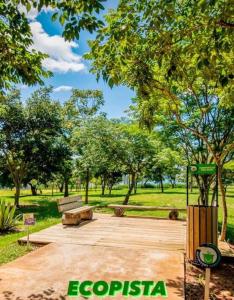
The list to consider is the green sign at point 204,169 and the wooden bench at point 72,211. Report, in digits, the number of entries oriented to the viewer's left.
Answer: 0

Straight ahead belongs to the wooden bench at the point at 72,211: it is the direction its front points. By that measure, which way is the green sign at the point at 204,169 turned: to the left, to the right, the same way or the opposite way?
to the right

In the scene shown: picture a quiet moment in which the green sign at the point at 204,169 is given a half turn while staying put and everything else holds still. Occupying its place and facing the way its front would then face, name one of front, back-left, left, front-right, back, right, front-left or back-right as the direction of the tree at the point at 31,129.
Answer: front-left

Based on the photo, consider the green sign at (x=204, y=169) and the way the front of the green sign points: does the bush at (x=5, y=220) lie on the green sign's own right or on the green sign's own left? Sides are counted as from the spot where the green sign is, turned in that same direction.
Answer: on the green sign's own right

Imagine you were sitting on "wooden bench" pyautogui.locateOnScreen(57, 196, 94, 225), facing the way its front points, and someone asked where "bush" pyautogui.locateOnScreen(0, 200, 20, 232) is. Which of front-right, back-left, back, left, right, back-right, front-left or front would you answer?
back-right

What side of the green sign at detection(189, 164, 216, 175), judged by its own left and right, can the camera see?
front

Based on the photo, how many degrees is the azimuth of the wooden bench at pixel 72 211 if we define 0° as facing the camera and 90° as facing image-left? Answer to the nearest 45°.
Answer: approximately 315°

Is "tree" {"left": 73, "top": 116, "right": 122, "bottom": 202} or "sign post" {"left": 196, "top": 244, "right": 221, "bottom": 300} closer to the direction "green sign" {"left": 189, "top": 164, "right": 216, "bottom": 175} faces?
the sign post
